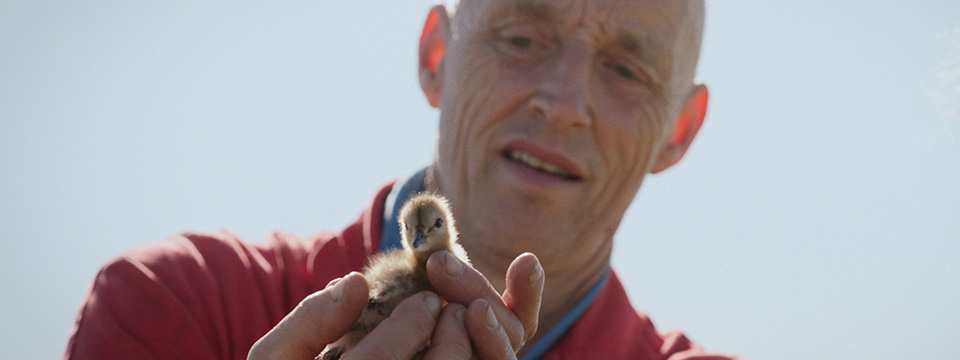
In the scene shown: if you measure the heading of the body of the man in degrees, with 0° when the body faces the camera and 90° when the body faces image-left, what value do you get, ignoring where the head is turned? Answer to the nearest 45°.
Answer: approximately 0°
